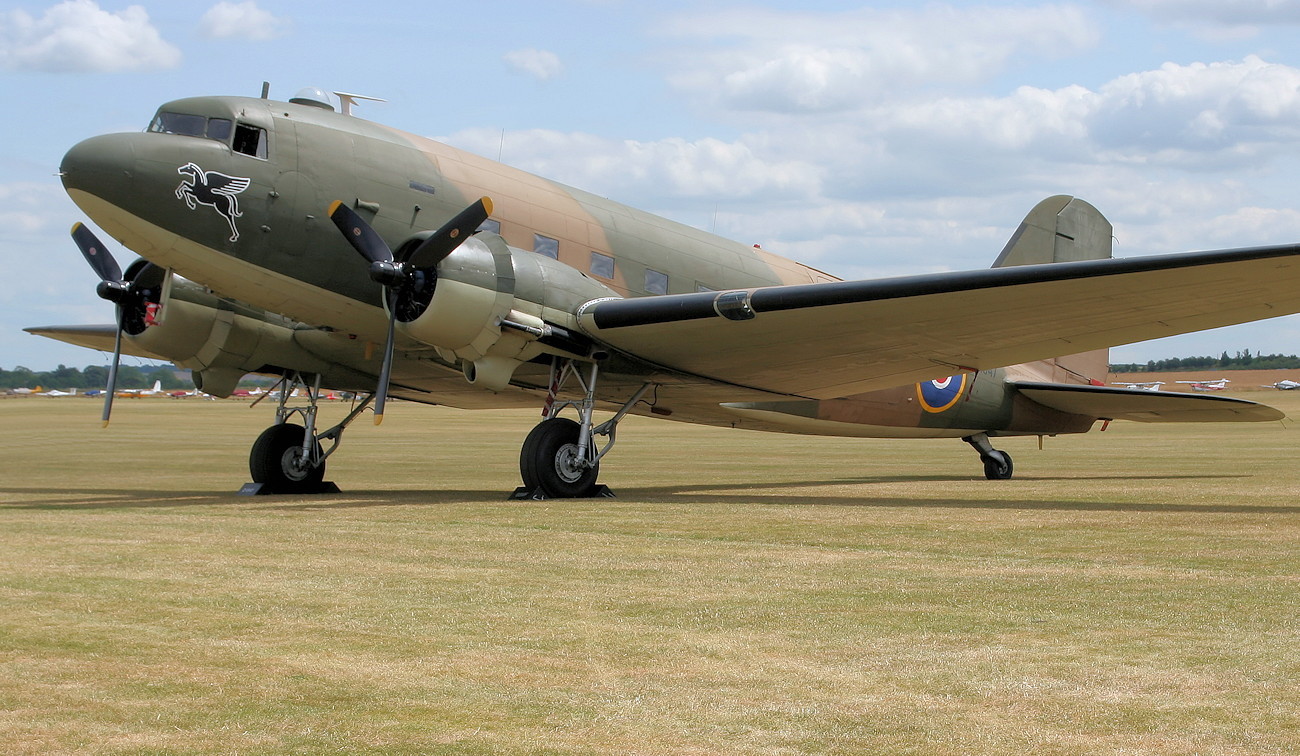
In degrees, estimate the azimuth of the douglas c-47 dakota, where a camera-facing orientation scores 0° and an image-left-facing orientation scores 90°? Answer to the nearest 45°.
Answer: approximately 45°
